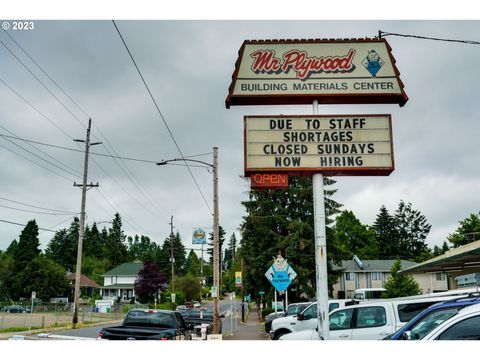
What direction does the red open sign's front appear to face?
toward the camera

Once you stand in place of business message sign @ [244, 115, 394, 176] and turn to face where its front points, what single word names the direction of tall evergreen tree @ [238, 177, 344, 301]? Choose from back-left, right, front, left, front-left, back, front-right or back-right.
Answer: back

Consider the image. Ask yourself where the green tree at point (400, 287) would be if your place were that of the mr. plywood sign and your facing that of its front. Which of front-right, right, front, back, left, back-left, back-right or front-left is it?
back

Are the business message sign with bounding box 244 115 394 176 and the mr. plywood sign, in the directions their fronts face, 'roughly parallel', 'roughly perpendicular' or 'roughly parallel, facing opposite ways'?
roughly parallel

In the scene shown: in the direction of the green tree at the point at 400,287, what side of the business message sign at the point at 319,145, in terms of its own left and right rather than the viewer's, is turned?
back

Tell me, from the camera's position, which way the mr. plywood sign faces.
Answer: facing the viewer
